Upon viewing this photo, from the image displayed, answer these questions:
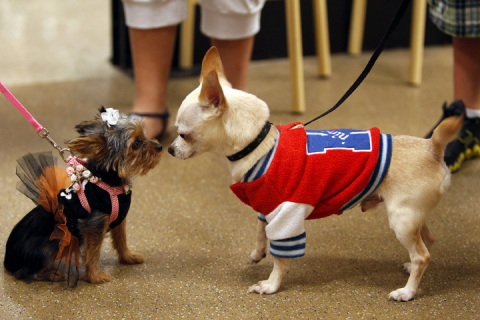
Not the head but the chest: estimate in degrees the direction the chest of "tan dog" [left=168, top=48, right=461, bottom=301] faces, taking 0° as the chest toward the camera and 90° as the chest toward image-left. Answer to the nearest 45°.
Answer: approximately 90°

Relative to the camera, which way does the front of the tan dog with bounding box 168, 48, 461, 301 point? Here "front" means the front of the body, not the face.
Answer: to the viewer's left
